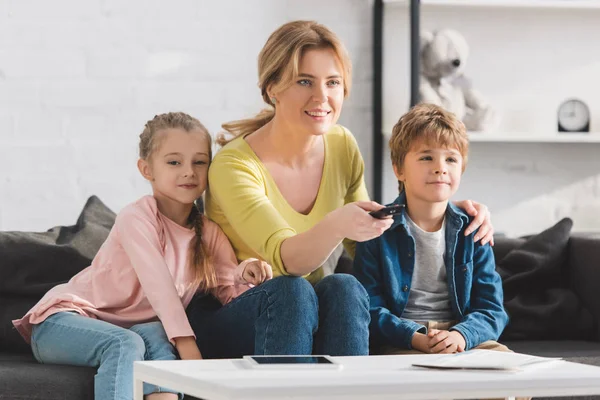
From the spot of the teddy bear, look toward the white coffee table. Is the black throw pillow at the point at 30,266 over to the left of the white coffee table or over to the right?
right

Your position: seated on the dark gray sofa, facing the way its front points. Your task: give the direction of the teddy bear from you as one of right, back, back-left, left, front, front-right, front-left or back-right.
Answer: back

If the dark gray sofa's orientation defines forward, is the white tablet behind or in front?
in front

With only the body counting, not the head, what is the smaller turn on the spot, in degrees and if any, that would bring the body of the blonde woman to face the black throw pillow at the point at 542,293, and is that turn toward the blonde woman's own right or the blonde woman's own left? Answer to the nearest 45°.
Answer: approximately 90° to the blonde woman's own left

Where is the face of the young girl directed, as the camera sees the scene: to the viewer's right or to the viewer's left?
to the viewer's right

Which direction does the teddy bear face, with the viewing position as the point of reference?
facing the viewer and to the right of the viewer

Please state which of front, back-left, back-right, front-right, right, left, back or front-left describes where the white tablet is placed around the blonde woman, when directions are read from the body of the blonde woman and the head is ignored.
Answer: front-right

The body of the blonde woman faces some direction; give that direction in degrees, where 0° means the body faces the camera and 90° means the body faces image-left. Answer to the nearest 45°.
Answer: approximately 315°

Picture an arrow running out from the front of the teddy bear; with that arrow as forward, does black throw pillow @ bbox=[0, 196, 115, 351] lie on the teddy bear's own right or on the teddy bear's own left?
on the teddy bear's own right

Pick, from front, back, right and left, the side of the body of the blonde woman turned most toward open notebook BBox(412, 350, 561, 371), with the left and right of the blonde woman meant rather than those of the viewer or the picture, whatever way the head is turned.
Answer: front

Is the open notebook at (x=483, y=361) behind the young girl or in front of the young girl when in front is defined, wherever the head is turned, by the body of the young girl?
in front

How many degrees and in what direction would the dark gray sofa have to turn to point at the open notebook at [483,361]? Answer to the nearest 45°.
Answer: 0° — it already faces it
